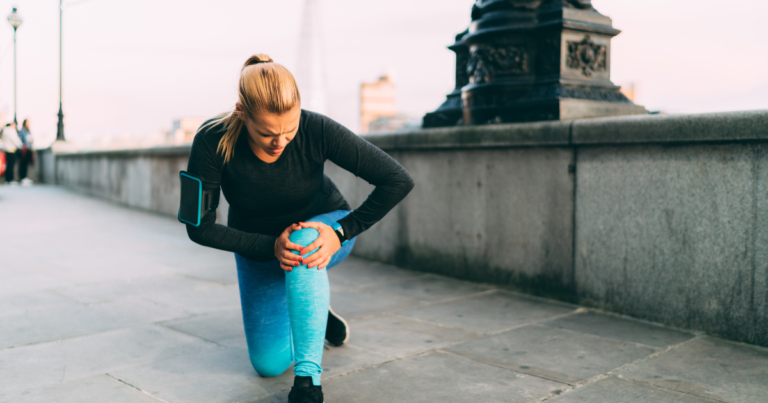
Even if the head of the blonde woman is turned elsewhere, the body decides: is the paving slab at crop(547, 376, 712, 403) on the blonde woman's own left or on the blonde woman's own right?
on the blonde woman's own left

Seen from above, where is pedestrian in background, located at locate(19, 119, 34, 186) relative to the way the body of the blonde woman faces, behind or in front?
behind

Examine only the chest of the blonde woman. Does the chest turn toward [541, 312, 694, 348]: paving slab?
no

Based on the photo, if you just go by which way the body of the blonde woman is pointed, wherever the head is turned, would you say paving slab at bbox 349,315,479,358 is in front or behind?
behind

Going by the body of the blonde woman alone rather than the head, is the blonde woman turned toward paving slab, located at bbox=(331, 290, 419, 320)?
no

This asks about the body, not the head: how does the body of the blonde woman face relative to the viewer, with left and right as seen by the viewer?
facing the viewer

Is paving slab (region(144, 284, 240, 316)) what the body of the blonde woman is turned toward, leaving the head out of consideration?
no

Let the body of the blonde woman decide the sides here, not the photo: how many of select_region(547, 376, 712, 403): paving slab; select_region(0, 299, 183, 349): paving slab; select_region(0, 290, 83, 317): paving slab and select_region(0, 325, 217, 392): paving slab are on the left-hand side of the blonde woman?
1
